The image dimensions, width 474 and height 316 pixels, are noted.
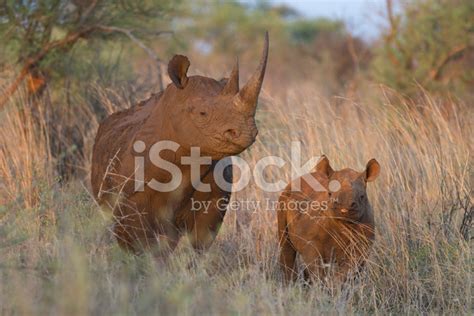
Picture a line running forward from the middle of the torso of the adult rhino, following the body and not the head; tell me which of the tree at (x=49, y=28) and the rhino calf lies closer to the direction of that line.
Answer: the rhino calf

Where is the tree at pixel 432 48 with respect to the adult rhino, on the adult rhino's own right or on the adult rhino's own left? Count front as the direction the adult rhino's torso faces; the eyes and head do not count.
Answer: on the adult rhino's own left

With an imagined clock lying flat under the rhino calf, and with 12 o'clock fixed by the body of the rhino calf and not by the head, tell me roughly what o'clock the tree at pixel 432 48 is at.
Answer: The tree is roughly at 8 o'clock from the rhino calf.

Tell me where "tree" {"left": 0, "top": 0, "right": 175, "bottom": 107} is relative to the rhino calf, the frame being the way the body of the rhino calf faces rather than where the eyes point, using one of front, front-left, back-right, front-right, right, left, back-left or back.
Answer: back

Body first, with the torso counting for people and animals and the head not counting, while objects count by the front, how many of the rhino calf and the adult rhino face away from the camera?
0

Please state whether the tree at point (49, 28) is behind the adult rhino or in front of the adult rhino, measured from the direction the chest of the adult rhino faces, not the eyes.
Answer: behind

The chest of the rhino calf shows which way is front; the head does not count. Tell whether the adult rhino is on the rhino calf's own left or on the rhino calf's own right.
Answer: on the rhino calf's own right

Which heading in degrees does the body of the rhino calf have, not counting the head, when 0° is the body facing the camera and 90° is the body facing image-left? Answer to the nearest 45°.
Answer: approximately 315°
